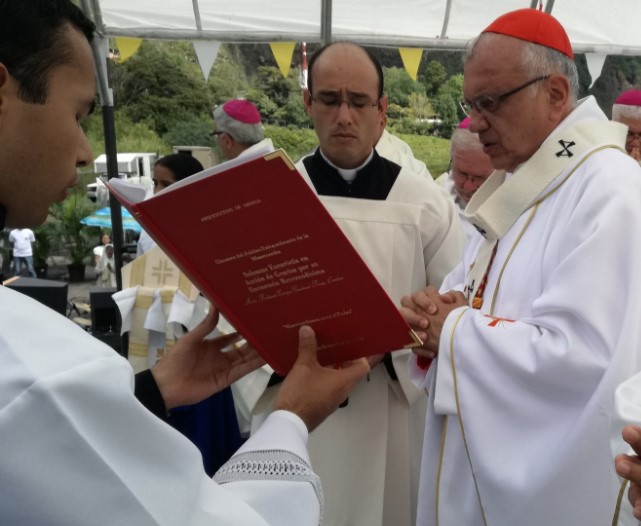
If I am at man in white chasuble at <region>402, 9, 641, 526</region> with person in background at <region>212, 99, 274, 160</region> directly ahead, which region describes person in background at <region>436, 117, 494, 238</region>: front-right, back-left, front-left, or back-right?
front-right

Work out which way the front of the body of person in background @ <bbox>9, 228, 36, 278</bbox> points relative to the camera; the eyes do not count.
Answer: toward the camera

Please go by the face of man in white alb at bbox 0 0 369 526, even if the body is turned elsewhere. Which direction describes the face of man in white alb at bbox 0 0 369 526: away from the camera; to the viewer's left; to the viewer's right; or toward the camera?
to the viewer's right

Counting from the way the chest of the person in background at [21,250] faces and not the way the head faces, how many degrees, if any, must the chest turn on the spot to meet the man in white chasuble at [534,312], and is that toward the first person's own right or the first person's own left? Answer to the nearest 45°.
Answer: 0° — they already face them

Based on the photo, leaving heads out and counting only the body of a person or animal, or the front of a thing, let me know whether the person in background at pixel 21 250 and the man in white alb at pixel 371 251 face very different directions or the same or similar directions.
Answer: same or similar directions

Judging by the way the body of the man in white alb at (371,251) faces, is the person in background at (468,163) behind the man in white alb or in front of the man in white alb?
behind

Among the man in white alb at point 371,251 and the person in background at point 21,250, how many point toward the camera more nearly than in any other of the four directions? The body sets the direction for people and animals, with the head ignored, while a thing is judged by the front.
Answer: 2

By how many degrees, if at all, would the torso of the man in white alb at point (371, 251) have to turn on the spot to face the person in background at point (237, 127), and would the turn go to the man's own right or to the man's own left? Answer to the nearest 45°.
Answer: approximately 135° to the man's own right

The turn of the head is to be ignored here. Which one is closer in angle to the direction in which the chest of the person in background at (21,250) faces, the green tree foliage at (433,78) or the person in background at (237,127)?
the person in background

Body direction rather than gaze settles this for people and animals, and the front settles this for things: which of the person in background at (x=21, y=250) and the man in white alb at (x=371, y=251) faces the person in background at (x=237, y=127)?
the person in background at (x=21, y=250)

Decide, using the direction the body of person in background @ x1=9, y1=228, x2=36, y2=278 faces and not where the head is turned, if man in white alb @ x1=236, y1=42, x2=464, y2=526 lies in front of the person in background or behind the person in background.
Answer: in front

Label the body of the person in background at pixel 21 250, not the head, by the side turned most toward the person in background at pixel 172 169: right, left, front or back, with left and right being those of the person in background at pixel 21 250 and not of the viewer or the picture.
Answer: front

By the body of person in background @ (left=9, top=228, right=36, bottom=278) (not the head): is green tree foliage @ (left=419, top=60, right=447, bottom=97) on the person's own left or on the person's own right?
on the person's own left

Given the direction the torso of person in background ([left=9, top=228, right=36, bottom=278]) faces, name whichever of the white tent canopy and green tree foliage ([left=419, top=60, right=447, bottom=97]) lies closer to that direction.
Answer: the white tent canopy
